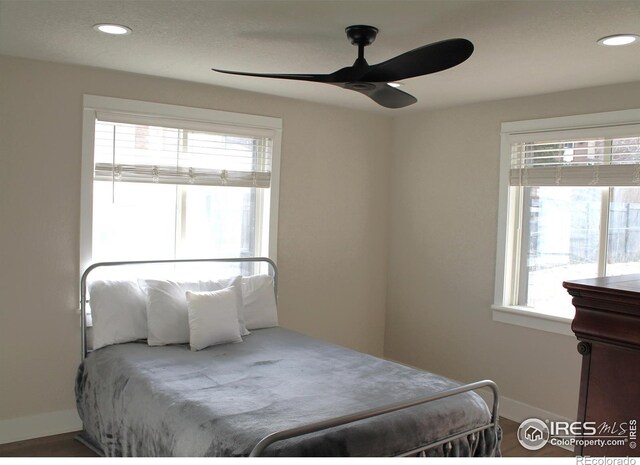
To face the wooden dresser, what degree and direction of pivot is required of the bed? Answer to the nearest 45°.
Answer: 0° — it already faces it

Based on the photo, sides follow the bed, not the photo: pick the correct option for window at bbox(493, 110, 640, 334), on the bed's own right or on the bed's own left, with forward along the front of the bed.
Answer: on the bed's own left

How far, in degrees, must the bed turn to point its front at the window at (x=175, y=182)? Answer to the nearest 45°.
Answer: approximately 180°

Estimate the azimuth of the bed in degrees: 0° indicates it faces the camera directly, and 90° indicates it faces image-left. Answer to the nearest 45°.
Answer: approximately 315°
